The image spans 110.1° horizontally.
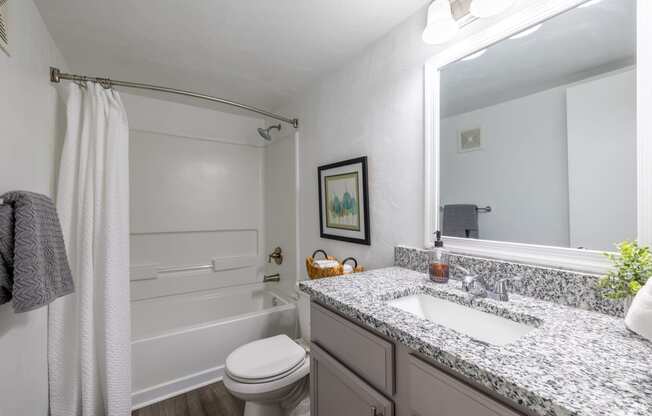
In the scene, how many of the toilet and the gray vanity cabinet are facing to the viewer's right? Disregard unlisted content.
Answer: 0

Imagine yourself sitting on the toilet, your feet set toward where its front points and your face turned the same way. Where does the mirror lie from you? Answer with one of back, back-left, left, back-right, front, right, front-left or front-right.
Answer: left

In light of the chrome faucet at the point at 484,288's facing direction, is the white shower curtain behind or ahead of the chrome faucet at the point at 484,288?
ahead

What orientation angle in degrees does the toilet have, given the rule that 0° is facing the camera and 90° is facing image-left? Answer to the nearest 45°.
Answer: approximately 45°

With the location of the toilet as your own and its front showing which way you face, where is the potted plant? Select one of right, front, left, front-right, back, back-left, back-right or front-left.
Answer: left

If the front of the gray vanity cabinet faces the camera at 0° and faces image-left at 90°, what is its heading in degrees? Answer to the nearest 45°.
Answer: approximately 45°

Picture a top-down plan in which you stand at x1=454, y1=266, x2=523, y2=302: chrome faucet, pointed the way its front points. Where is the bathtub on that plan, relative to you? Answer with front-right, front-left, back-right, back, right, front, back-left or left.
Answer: front-right

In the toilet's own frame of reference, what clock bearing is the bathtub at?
The bathtub is roughly at 3 o'clock from the toilet.

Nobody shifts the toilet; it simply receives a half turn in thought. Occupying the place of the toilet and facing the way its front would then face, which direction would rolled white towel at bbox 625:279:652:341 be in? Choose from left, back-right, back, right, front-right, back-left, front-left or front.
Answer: right

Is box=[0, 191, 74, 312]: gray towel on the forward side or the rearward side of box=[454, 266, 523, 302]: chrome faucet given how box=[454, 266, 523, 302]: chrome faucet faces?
on the forward side
